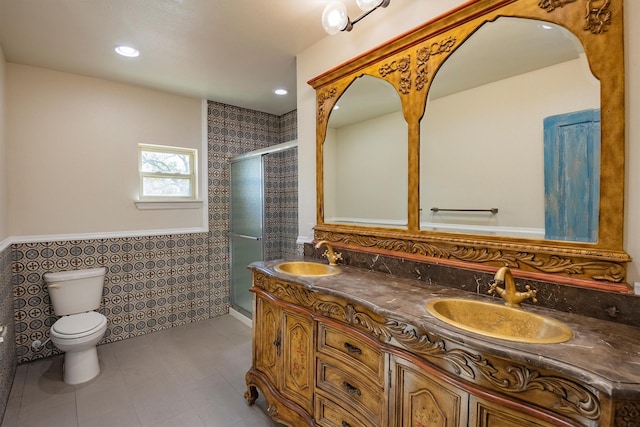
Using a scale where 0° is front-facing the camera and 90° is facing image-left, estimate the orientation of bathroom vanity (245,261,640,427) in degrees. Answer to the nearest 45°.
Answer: approximately 45°

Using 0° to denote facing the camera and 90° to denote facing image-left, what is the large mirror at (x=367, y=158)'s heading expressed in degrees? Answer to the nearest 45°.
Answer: approximately 45°

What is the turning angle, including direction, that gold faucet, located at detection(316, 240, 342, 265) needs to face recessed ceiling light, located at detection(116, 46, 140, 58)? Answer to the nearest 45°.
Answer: approximately 45° to its right

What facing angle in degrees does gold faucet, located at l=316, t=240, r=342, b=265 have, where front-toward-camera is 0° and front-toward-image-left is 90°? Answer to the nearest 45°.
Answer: approximately 45°

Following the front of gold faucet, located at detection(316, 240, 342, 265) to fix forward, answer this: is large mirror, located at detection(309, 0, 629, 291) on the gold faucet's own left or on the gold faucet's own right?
on the gold faucet's own left

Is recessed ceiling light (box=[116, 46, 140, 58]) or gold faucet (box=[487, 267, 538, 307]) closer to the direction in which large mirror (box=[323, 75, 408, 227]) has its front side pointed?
the recessed ceiling light

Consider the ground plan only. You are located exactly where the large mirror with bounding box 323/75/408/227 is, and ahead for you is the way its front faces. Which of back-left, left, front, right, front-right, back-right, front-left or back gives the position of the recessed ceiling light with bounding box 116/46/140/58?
front-right

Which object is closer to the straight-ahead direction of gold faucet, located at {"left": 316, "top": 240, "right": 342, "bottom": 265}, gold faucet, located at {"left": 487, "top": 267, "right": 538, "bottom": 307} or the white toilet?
the white toilet

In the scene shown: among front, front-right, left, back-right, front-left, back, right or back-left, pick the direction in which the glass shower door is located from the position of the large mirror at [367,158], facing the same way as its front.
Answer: right

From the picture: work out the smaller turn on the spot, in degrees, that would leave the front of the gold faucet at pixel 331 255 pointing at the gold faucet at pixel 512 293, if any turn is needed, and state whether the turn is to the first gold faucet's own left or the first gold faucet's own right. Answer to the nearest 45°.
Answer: approximately 90° to the first gold faucet's own left
